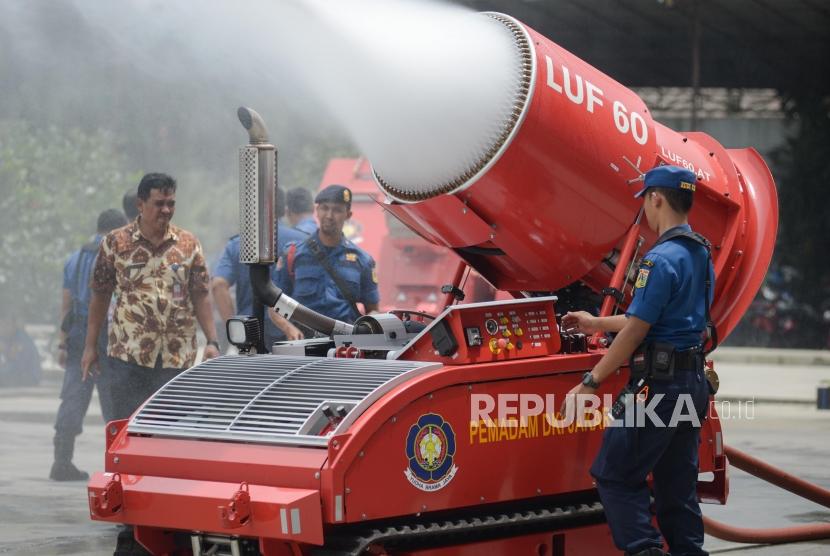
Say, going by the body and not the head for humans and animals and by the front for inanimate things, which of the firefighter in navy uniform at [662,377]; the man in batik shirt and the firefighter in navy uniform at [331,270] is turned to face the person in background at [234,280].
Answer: the firefighter in navy uniform at [662,377]

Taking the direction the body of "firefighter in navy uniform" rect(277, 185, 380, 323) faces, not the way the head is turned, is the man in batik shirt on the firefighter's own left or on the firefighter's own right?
on the firefighter's own right

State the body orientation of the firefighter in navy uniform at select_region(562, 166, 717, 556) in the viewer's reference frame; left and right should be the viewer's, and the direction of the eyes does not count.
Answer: facing away from the viewer and to the left of the viewer

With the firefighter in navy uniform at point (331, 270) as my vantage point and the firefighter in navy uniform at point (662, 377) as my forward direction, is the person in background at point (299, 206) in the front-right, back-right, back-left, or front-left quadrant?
back-left

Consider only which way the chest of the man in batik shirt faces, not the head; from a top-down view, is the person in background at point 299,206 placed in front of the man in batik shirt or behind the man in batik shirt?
behind
